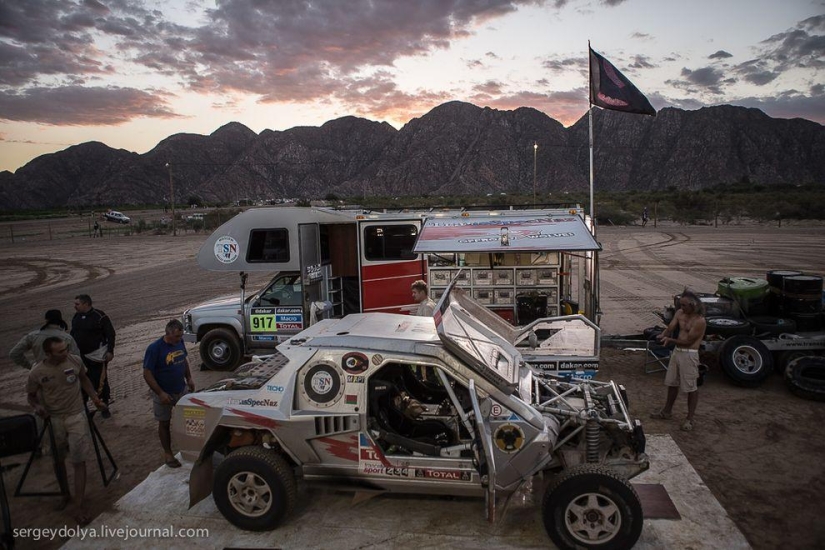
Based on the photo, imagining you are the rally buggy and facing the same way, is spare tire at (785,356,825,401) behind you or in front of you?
in front

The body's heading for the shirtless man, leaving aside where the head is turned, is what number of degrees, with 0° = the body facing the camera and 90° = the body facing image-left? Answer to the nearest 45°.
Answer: approximately 45°

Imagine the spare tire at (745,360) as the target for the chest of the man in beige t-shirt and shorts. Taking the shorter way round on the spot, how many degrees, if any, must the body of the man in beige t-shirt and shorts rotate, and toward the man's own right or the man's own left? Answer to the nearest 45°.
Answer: approximately 45° to the man's own left

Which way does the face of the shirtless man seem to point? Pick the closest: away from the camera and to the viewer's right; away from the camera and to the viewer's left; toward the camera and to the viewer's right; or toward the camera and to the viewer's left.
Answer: toward the camera and to the viewer's left

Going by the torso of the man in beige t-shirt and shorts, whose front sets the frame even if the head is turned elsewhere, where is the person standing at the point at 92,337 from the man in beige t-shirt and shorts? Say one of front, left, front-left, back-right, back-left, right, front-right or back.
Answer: back-left

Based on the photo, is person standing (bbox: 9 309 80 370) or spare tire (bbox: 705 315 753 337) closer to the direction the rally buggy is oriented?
the spare tire

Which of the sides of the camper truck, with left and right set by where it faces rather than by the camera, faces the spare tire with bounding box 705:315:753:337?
back

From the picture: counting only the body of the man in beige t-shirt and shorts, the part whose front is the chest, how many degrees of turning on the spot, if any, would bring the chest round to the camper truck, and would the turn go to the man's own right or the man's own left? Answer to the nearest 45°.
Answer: approximately 90° to the man's own left

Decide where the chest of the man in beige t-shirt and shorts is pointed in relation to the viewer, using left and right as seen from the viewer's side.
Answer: facing the viewer and to the right of the viewer

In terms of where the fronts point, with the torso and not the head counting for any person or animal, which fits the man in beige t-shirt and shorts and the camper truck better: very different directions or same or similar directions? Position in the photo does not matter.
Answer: very different directions

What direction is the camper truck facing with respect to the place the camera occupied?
facing to the left of the viewer
